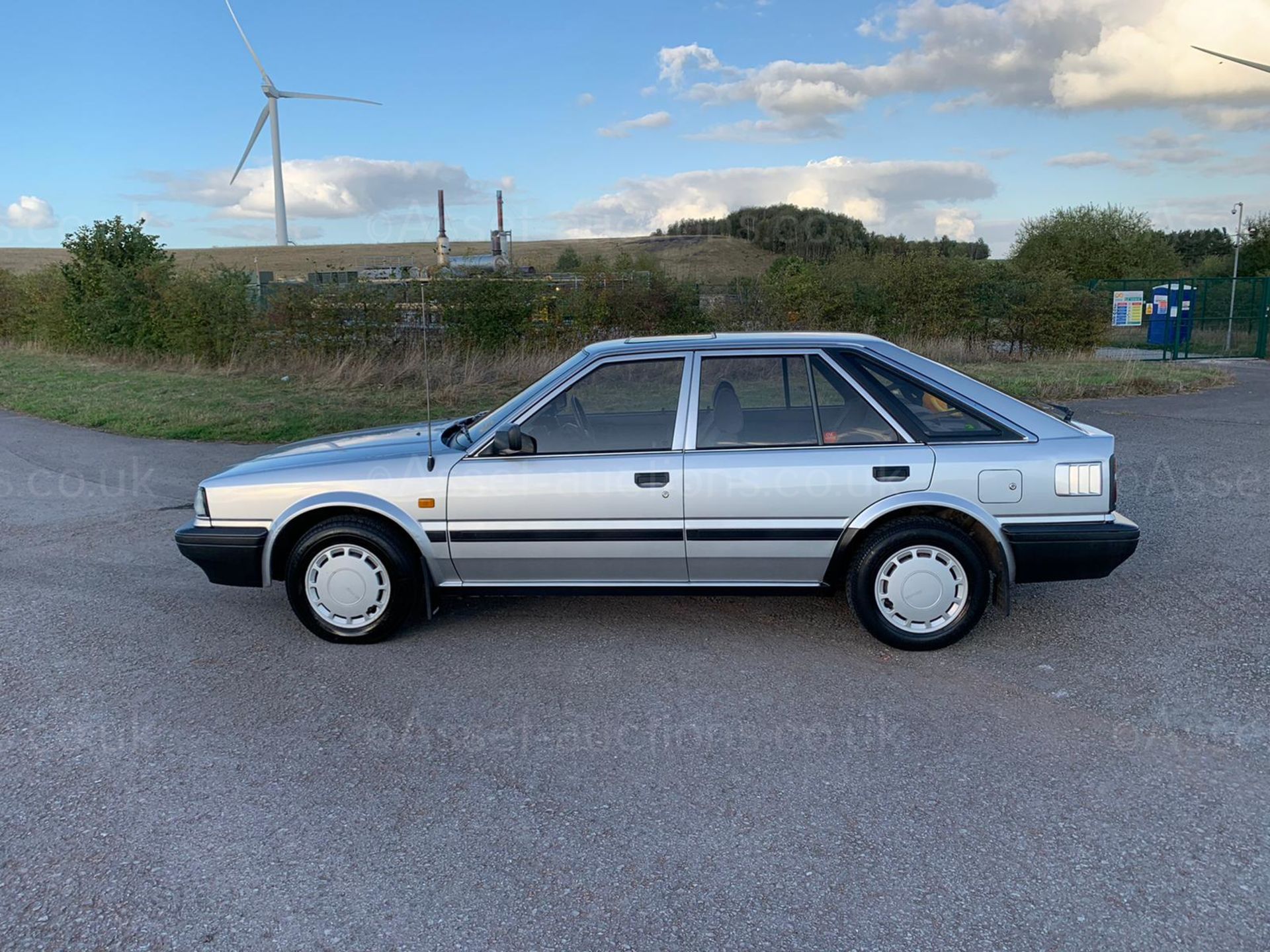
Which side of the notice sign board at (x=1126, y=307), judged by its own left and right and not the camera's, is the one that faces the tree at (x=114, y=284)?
right

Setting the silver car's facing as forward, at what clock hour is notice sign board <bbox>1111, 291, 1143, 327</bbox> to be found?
The notice sign board is roughly at 4 o'clock from the silver car.

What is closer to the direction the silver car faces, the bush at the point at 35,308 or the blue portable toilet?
the bush

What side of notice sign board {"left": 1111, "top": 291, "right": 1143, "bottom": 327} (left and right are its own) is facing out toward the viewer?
front

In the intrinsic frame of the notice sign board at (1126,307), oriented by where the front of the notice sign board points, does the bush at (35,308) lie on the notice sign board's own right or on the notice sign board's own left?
on the notice sign board's own right

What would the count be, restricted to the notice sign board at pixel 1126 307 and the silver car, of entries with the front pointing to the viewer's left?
1

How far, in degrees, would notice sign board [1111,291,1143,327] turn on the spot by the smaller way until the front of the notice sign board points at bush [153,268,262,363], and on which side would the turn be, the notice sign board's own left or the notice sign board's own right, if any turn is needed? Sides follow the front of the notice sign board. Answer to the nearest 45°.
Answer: approximately 45° to the notice sign board's own right

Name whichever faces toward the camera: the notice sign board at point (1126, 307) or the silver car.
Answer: the notice sign board

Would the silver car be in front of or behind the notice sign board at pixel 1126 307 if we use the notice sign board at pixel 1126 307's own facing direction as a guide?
in front

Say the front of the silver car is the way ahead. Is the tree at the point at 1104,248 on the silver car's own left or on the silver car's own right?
on the silver car's own right

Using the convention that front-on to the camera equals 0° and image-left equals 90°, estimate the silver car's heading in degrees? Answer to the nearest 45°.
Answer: approximately 90°

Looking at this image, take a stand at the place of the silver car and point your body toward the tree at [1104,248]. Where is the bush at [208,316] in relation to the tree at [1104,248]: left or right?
left
